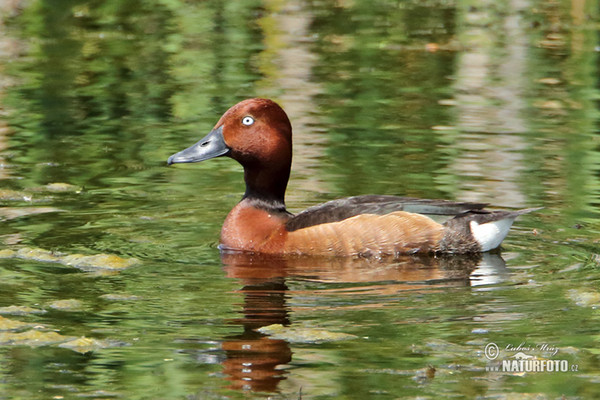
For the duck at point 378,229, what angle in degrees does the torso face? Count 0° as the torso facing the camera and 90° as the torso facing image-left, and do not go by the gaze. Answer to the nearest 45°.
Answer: approximately 90°
